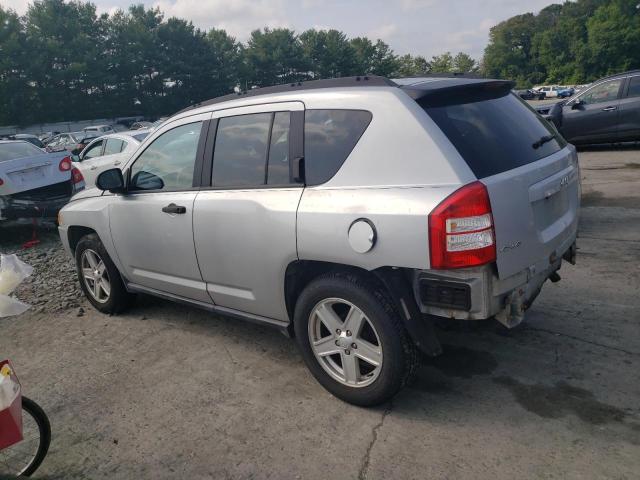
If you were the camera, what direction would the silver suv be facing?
facing away from the viewer and to the left of the viewer

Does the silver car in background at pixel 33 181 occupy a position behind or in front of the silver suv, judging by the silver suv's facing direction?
in front

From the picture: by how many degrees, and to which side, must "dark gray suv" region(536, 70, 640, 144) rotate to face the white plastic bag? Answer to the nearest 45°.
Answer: approximately 90° to its left

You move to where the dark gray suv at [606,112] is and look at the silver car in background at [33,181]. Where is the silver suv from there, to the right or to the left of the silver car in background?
left

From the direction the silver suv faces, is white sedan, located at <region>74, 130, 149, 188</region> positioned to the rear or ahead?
ahead

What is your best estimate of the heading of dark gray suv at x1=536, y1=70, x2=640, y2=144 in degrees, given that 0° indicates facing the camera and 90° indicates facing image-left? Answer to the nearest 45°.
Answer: approximately 90°

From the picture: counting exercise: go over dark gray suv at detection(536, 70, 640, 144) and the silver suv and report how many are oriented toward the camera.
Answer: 0

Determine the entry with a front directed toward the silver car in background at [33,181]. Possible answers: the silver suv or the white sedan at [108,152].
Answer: the silver suv

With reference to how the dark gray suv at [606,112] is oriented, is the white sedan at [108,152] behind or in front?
in front

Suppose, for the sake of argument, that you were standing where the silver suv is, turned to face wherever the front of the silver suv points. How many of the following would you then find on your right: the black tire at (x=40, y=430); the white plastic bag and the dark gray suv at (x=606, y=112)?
1

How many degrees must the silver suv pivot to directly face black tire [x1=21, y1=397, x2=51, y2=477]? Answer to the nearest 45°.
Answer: approximately 45° to its left
